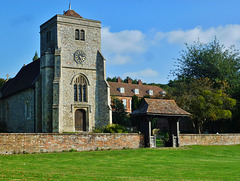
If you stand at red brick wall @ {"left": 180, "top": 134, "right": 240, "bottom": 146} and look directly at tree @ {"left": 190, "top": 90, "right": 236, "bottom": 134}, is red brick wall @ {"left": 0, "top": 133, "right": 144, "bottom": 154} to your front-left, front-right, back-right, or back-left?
back-left

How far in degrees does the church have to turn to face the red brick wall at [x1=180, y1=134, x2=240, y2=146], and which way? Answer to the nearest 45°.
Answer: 0° — it already faces it

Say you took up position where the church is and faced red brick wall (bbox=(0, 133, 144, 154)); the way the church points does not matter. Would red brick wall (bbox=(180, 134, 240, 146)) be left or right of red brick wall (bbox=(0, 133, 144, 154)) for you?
left

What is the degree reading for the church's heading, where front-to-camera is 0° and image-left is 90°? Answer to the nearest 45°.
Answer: approximately 315°

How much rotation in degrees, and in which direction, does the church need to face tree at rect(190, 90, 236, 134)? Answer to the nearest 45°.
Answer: approximately 45° to its left
